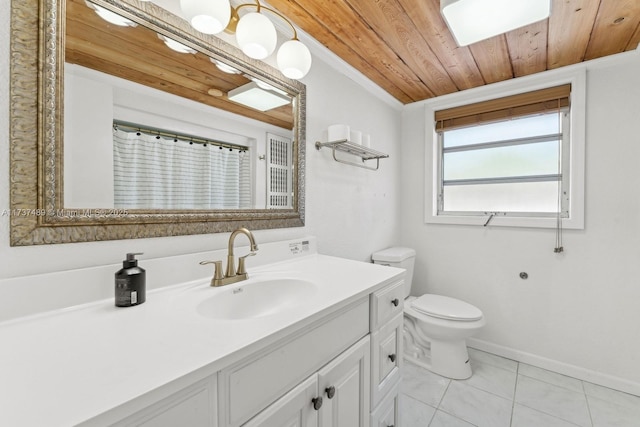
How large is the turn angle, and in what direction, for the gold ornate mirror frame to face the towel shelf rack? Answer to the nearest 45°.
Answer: approximately 45° to its left

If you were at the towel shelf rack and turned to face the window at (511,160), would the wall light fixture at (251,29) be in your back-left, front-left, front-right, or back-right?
back-right

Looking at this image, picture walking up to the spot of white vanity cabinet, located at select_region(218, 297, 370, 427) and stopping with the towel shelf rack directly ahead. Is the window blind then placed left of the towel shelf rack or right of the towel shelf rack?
right

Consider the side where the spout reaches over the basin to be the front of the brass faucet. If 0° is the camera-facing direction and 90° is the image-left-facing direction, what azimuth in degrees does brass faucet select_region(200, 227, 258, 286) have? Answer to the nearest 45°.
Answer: approximately 315°

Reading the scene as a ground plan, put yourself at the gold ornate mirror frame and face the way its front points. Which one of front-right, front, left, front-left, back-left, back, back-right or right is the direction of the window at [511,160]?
front-left

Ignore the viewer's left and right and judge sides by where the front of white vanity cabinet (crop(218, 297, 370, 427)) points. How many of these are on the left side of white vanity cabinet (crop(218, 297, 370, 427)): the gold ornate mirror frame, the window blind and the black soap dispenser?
1

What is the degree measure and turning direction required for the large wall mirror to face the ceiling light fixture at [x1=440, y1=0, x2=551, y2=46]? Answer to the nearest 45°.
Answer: approximately 45° to its left

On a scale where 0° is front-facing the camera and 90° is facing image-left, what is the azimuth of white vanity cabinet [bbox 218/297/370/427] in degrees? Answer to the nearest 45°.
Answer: approximately 315°
